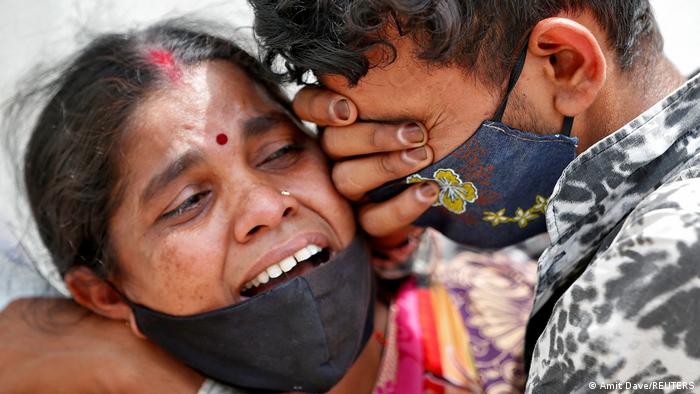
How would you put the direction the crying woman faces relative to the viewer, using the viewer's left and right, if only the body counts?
facing the viewer and to the right of the viewer

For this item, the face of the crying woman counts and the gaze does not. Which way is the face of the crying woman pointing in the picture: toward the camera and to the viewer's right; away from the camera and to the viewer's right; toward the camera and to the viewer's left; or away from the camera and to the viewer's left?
toward the camera and to the viewer's right
